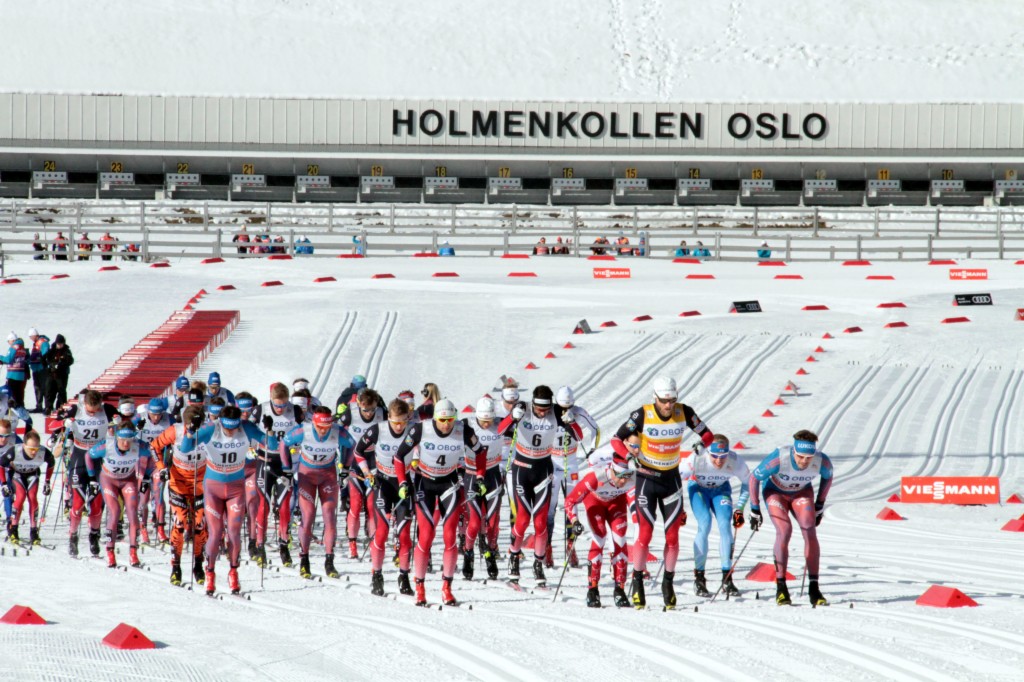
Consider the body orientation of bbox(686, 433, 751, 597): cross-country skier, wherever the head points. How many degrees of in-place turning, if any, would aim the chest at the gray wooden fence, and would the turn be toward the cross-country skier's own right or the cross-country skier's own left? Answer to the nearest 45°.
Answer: approximately 180°

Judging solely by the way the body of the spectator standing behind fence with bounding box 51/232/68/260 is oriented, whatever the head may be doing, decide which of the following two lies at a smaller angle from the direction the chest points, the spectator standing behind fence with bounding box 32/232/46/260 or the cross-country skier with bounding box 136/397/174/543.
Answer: the cross-country skier

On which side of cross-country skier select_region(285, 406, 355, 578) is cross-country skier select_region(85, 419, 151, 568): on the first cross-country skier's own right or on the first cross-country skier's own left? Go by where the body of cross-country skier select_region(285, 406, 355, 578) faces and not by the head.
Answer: on the first cross-country skier's own right

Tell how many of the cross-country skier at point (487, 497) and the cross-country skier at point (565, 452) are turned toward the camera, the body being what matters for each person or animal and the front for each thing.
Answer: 2

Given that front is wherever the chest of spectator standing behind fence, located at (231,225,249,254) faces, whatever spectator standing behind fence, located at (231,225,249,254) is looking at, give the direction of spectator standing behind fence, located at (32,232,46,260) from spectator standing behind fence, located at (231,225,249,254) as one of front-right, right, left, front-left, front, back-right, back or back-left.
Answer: right

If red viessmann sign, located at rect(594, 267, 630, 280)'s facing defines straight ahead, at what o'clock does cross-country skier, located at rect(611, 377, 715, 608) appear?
The cross-country skier is roughly at 12 o'clock from the red viessmann sign.

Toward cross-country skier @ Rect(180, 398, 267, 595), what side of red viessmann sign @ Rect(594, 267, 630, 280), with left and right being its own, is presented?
front

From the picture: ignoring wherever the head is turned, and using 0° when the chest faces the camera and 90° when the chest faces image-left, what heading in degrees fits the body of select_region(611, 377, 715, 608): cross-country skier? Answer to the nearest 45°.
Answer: approximately 0°

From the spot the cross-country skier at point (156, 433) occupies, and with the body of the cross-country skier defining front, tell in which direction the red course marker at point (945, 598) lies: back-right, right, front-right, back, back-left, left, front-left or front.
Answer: front-left

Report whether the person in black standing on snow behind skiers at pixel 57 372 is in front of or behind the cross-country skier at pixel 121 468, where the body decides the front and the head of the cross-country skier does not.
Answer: behind

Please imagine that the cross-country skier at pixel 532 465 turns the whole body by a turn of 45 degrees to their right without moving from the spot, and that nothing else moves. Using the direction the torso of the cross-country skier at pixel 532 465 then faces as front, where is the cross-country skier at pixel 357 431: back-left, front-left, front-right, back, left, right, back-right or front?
right

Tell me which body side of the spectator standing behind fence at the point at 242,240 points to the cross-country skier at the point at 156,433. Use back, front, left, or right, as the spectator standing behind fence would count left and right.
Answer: front
